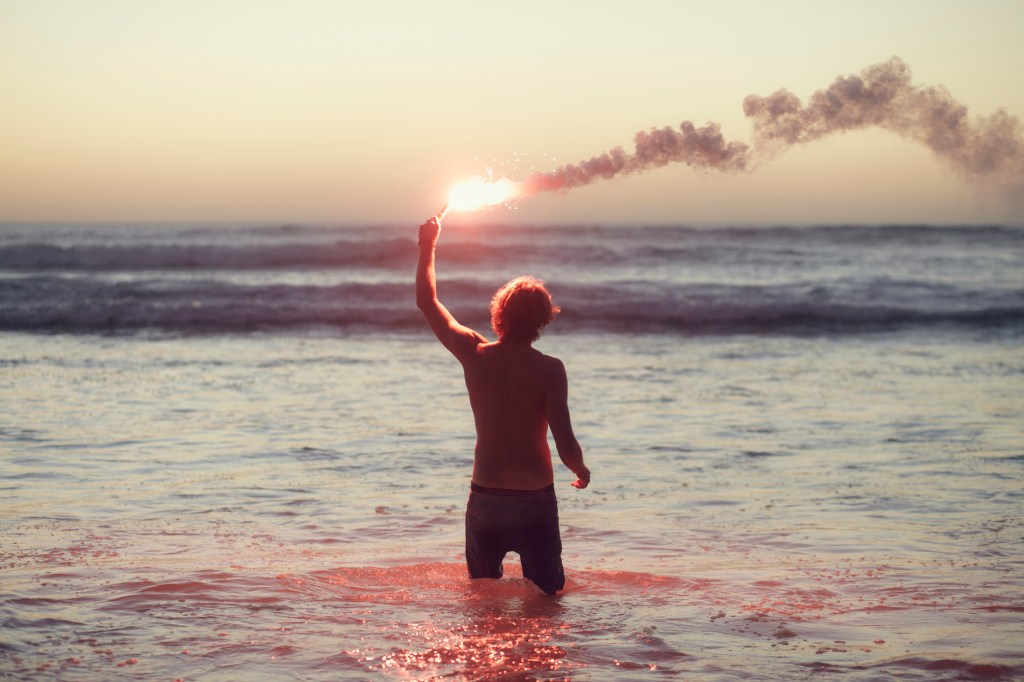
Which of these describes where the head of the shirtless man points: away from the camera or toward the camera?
away from the camera

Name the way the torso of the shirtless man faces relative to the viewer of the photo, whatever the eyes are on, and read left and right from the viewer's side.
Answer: facing away from the viewer
